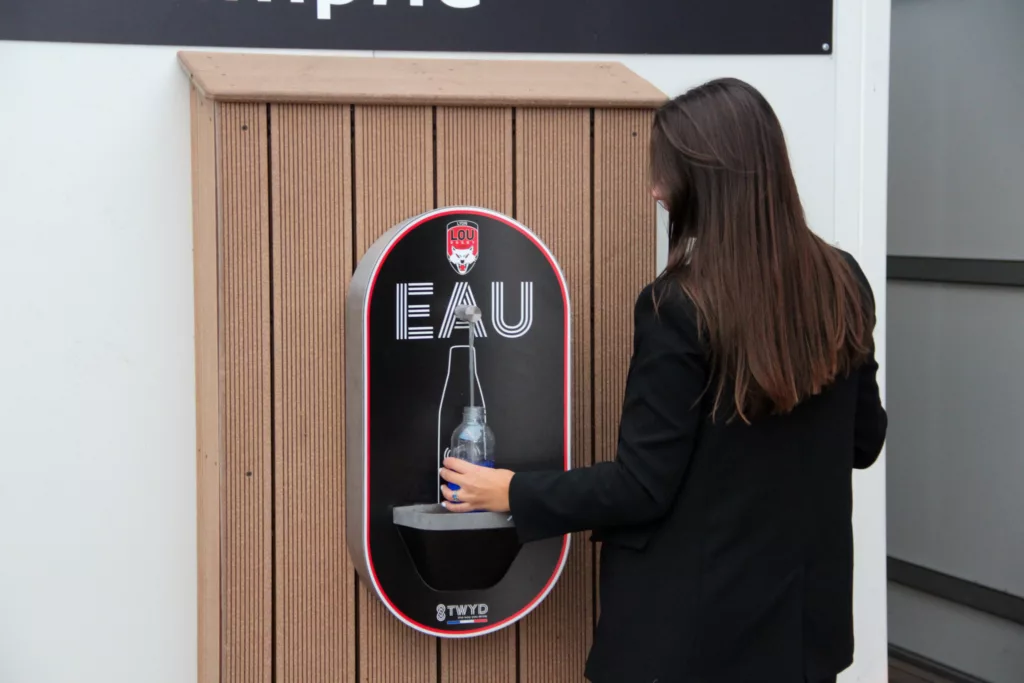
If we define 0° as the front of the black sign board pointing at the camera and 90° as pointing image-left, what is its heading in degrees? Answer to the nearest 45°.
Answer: approximately 0°

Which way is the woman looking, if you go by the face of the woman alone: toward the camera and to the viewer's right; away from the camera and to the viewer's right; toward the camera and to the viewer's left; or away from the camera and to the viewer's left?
away from the camera and to the viewer's left

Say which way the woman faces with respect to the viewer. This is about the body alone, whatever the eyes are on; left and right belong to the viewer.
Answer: facing away from the viewer and to the left of the viewer

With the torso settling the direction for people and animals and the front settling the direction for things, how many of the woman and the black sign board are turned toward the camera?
1
